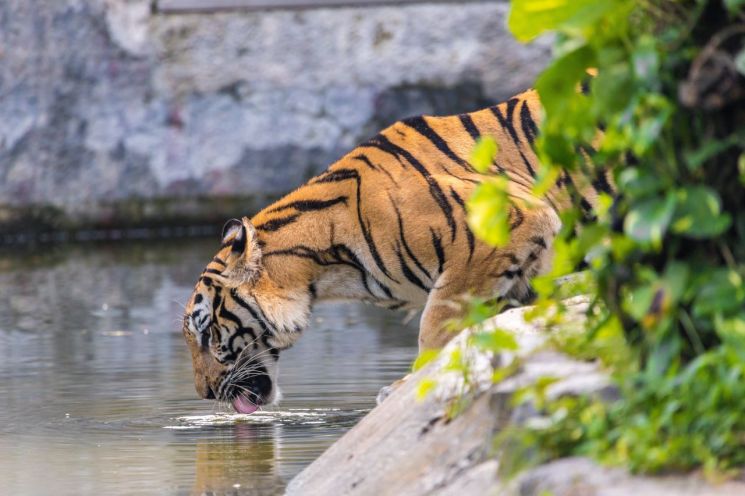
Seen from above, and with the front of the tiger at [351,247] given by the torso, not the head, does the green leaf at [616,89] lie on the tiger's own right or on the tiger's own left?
on the tiger's own left

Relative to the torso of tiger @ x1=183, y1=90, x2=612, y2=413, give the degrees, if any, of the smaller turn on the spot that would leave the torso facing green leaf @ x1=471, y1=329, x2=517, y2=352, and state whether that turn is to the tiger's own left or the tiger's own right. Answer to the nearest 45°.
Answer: approximately 90° to the tiger's own left

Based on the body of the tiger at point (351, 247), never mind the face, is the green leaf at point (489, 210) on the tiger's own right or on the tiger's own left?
on the tiger's own left

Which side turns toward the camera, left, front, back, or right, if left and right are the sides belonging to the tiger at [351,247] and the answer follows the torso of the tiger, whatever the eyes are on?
left

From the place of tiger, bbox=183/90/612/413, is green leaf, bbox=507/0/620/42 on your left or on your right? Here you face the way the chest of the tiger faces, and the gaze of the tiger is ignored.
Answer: on your left

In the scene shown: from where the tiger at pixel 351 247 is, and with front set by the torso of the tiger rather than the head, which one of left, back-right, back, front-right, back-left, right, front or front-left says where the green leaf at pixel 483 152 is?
left

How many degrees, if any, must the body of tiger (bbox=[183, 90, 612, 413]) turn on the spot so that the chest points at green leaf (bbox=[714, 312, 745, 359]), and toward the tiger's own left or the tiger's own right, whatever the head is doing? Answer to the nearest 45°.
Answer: approximately 90° to the tiger's own left
